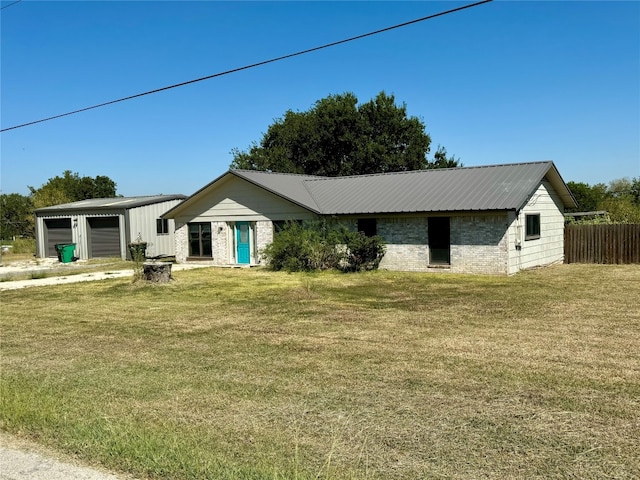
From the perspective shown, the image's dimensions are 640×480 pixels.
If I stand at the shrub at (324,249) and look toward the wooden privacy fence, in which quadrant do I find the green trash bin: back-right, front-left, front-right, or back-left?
back-left

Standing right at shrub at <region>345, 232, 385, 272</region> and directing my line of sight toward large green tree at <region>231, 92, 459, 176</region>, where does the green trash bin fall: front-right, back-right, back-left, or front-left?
front-left

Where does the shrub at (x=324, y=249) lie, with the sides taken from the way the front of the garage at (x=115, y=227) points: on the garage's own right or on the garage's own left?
on the garage's own left

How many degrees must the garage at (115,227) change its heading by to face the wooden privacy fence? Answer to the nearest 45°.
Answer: approximately 90° to its left

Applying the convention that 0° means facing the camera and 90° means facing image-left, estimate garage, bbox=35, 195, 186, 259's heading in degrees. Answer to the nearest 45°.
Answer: approximately 45°

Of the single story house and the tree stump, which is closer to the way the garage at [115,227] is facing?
the tree stump

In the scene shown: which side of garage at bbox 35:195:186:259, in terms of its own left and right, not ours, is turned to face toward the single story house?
left

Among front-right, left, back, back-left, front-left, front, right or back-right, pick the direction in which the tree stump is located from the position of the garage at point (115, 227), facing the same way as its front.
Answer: front-left

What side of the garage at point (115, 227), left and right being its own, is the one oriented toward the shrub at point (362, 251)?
left
